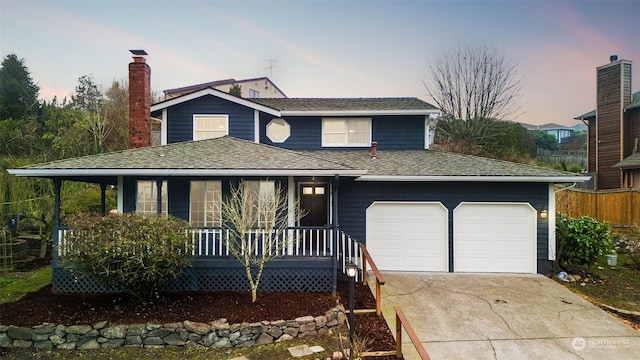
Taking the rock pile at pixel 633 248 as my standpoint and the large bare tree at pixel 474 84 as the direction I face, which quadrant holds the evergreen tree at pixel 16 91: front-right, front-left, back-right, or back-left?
front-left

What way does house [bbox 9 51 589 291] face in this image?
toward the camera

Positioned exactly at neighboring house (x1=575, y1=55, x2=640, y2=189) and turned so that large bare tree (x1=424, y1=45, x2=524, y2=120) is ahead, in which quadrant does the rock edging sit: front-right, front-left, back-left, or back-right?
front-left

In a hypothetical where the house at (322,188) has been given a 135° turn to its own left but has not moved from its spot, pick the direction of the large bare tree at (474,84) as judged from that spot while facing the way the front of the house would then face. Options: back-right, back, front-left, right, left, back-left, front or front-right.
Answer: front

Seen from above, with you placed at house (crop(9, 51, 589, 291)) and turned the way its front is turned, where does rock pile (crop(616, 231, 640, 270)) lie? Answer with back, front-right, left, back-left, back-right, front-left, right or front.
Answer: left

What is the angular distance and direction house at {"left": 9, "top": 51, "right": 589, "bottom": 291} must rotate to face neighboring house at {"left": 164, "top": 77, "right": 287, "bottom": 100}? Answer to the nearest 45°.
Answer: approximately 180°

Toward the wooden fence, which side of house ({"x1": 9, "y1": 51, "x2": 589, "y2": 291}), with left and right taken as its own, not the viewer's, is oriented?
left

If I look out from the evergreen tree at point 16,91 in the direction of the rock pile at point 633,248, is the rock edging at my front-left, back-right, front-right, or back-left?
front-right

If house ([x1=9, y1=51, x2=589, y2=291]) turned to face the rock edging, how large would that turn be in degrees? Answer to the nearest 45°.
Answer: approximately 45° to its right

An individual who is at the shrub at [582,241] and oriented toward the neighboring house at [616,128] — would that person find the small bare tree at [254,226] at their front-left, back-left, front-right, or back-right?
back-left

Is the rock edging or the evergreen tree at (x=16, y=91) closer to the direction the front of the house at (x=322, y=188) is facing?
the rock edging

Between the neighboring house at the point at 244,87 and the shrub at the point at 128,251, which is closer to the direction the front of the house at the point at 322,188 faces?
the shrub

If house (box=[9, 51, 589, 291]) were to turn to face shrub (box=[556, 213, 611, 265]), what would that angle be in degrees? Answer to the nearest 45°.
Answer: approximately 90° to its left

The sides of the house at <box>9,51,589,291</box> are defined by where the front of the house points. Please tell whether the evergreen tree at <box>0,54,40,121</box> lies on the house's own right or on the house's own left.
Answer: on the house's own right

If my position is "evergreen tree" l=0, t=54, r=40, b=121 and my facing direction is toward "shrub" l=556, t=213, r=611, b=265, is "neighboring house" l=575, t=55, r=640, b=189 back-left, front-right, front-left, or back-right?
front-left
